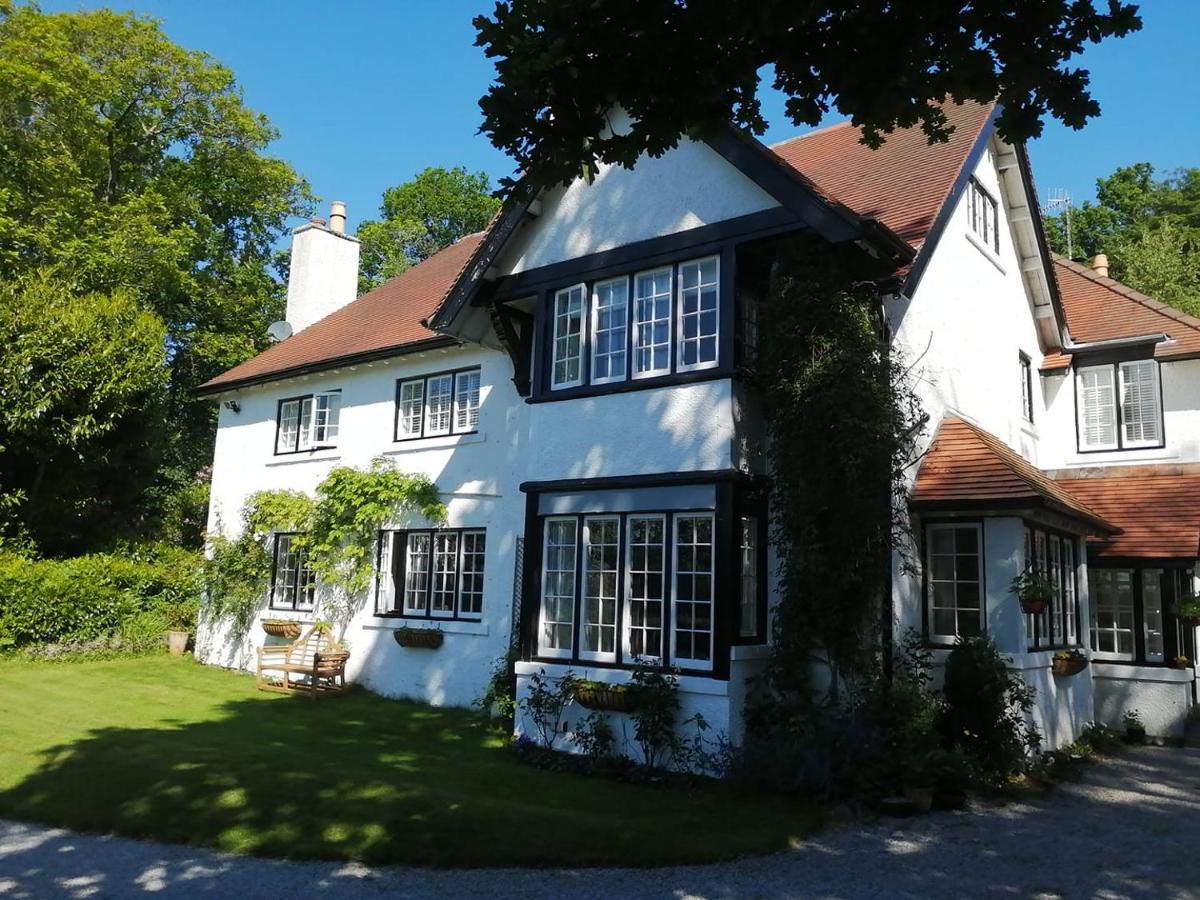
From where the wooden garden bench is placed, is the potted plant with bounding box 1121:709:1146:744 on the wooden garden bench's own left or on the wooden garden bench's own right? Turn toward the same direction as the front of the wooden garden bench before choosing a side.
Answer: on the wooden garden bench's own left

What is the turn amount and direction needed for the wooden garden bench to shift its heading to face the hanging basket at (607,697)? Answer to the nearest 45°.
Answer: approximately 90° to its left

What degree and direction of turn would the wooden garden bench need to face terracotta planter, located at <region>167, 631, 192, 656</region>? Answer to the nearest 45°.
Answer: approximately 90° to its right

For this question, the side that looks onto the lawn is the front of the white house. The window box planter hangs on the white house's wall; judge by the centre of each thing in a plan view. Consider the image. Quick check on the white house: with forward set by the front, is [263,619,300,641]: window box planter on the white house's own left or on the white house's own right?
on the white house's own right

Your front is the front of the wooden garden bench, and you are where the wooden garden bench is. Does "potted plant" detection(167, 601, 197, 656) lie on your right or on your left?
on your right

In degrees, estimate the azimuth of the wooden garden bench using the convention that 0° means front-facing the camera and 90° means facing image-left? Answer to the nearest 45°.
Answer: approximately 45°
